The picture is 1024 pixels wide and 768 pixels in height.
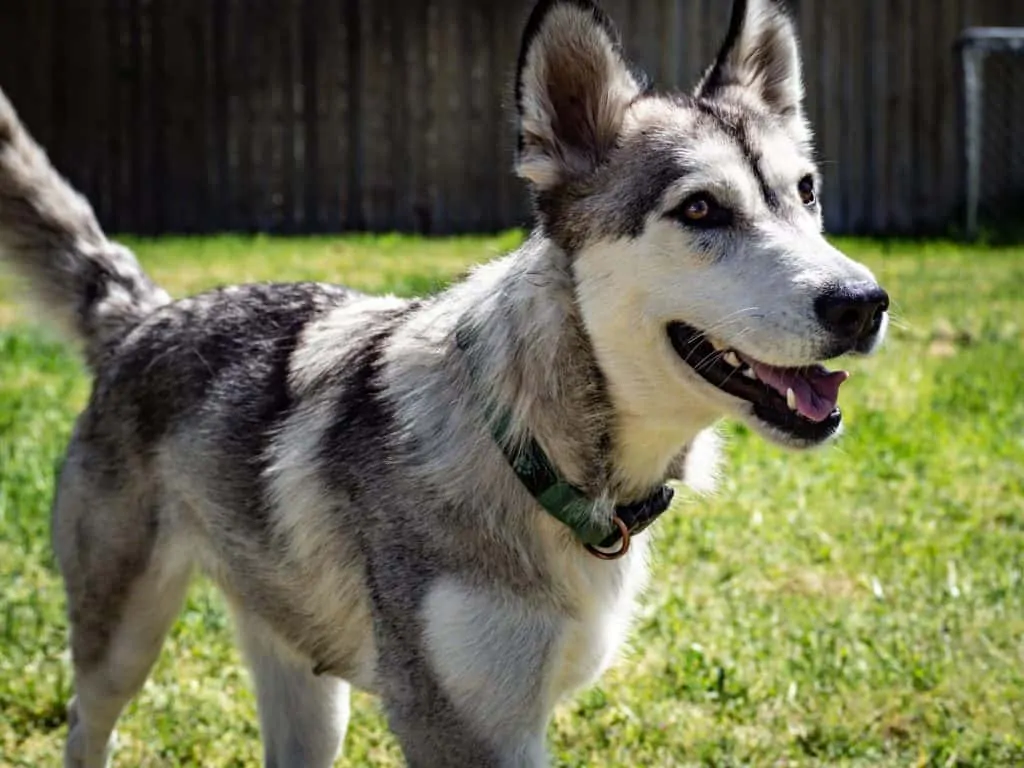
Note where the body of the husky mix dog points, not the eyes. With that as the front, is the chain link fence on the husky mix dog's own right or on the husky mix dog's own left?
on the husky mix dog's own left

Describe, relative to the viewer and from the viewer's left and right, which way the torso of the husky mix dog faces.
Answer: facing the viewer and to the right of the viewer

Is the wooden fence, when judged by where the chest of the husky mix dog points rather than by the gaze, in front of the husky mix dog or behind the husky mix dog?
behind
